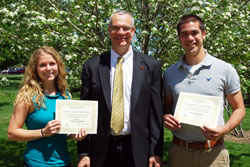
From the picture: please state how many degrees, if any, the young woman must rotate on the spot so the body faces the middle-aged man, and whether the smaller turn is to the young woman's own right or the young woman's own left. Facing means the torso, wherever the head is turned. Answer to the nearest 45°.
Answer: approximately 45° to the young woman's own left

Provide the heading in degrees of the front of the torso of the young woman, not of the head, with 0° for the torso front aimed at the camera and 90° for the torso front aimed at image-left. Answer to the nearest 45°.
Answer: approximately 315°

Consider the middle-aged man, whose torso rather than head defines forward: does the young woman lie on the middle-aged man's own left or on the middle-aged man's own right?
on the middle-aged man's own right

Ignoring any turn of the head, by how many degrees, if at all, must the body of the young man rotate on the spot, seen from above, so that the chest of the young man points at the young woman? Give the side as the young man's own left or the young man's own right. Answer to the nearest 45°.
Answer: approximately 45° to the young man's own right

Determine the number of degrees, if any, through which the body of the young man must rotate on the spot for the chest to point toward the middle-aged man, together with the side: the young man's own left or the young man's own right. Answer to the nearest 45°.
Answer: approximately 45° to the young man's own right

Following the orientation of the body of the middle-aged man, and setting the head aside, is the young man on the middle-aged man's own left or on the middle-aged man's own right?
on the middle-aged man's own left
